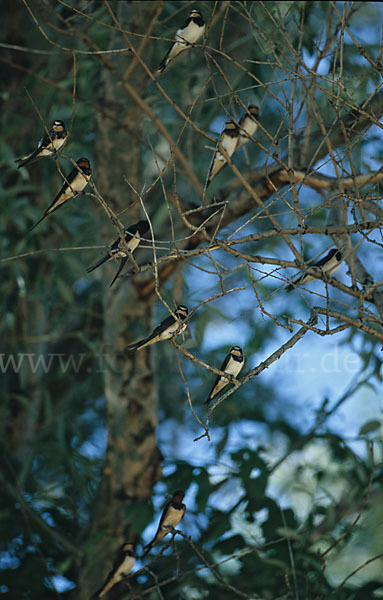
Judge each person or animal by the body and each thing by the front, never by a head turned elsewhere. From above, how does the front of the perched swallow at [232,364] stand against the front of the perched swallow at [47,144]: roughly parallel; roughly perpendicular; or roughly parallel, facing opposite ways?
roughly parallel

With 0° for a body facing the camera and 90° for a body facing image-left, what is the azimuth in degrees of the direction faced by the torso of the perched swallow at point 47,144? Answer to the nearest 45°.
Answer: approximately 315°

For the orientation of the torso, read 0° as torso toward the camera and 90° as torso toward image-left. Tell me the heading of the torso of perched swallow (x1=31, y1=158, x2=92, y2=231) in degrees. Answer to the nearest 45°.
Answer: approximately 315°

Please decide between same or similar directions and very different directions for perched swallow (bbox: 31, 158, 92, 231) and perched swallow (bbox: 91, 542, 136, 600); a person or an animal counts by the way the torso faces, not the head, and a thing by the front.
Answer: same or similar directions

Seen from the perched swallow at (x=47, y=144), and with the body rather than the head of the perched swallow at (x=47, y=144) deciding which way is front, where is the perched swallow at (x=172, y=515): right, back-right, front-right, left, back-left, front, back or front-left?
front-left

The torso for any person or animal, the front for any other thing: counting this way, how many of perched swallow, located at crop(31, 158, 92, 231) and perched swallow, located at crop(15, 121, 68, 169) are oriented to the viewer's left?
0

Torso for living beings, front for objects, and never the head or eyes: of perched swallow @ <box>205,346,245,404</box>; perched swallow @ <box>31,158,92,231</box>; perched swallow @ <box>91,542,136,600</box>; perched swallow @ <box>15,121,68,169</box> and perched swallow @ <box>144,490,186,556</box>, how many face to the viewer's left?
0

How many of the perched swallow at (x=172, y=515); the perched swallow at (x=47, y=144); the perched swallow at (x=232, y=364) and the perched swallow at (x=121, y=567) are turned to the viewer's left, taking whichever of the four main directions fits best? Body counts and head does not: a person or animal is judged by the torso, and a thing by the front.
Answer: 0

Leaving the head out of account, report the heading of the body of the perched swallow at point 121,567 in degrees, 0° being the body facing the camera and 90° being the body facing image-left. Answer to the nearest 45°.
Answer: approximately 315°
